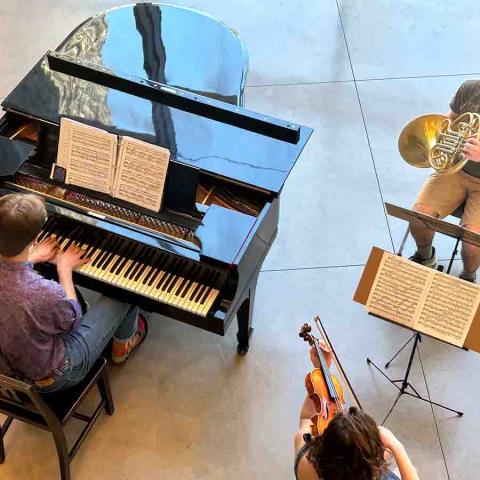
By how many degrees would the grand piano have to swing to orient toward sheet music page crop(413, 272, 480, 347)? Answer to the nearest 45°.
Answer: approximately 135° to its left

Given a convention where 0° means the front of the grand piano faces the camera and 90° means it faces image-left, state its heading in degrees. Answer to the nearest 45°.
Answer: approximately 45°

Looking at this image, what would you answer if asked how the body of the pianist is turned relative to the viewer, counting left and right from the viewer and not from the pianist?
facing away from the viewer and to the right of the viewer

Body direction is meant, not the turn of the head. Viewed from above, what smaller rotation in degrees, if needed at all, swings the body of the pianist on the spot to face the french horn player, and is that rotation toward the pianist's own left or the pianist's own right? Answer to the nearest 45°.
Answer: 0° — they already face them

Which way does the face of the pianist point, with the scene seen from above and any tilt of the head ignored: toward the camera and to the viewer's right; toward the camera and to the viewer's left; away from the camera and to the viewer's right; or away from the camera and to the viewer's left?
away from the camera and to the viewer's right
